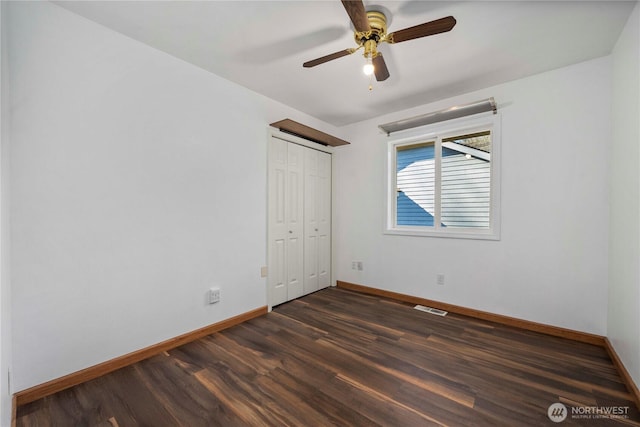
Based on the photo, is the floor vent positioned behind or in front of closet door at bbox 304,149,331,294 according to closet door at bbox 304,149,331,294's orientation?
in front

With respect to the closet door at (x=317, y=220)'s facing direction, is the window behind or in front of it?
in front

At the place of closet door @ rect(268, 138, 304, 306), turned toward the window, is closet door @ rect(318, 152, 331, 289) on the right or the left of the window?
left

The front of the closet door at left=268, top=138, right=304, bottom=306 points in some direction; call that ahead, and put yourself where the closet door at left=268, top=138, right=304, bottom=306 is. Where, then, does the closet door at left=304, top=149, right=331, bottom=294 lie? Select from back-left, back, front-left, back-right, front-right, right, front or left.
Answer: left

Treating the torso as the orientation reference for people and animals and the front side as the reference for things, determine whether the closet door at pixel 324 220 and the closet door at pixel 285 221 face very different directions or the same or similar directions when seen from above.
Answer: same or similar directions

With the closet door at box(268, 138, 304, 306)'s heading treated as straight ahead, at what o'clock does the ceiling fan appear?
The ceiling fan is roughly at 1 o'clock from the closet door.

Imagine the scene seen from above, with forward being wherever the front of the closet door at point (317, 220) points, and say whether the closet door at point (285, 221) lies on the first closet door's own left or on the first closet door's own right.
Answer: on the first closet door's own right

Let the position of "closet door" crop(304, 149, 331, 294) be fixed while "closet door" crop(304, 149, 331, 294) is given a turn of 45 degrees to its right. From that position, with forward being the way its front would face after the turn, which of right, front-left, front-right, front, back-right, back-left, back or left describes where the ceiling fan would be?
front

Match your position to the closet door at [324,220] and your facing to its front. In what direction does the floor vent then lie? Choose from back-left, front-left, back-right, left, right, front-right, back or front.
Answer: front

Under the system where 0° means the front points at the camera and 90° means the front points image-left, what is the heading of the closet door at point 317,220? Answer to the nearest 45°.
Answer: approximately 315°

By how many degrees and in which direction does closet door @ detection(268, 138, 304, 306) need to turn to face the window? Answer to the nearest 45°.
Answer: approximately 45° to its left

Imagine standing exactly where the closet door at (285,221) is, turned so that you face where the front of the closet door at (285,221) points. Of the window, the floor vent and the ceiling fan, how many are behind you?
0

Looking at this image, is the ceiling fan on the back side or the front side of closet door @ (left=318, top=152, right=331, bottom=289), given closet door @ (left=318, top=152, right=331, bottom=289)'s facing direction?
on the front side

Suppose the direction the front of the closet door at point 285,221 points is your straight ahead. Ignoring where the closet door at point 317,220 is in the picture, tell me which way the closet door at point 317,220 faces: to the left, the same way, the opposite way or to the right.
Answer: the same way
